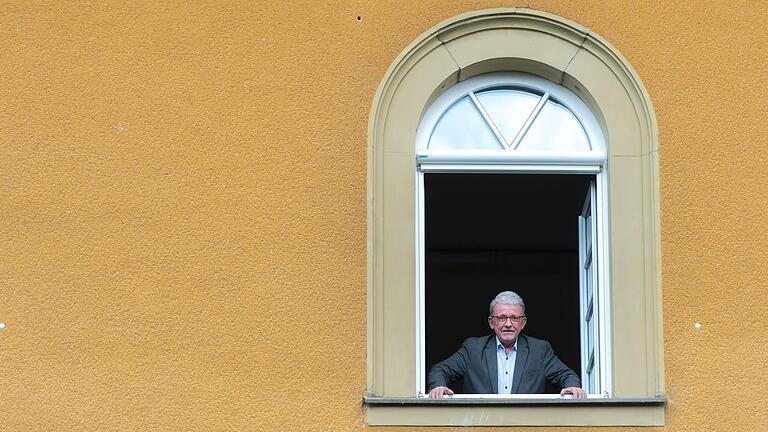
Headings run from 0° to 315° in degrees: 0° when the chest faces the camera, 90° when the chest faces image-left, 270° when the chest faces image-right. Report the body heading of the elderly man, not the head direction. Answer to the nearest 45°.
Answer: approximately 0°
